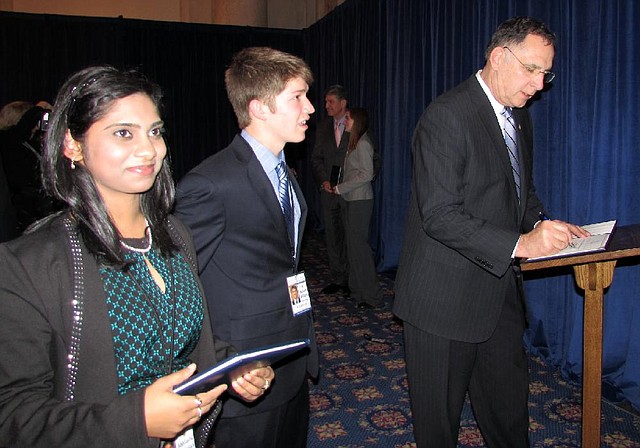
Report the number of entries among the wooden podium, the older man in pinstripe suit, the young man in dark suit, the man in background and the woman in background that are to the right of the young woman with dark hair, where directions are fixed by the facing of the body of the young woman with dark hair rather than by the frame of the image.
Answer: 0

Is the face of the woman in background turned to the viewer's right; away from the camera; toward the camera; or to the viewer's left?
to the viewer's left

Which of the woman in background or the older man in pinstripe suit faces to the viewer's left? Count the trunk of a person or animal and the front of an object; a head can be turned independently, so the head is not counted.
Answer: the woman in background

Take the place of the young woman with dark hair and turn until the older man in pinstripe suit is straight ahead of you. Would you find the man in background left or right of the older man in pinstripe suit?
left

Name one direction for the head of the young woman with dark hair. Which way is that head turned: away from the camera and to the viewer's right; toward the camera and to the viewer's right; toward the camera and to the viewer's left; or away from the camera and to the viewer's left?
toward the camera and to the viewer's right

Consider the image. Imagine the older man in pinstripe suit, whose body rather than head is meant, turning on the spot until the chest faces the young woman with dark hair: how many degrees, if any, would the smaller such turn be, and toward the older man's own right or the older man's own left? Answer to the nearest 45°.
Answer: approximately 90° to the older man's own right

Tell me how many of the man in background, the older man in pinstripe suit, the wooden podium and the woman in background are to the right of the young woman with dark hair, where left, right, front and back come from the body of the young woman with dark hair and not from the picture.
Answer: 0

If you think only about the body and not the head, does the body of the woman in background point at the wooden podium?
no

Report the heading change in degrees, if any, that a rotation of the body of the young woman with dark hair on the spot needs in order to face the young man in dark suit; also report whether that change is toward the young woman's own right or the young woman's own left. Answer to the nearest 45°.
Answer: approximately 90° to the young woman's own left

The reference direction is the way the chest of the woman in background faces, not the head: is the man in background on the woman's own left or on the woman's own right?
on the woman's own right

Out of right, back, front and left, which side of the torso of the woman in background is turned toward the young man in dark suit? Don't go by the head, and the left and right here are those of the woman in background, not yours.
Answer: left

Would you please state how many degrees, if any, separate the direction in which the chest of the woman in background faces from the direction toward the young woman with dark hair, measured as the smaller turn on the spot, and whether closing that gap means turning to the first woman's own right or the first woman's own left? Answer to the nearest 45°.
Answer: approximately 90° to the first woman's own left

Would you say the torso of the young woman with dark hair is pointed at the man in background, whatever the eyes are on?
no
